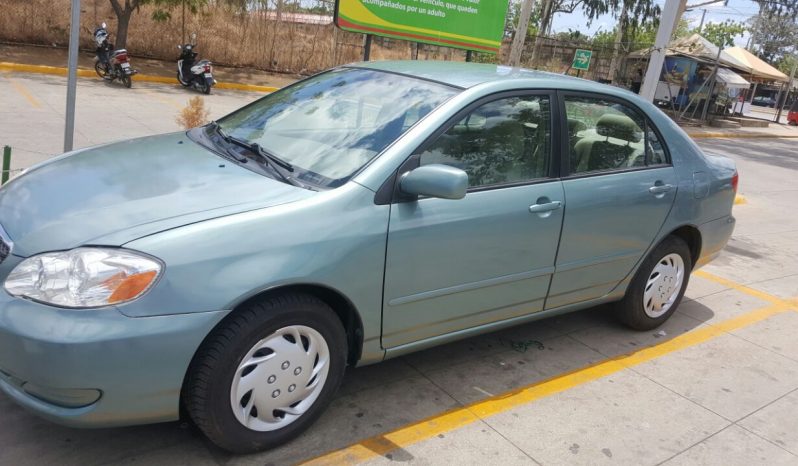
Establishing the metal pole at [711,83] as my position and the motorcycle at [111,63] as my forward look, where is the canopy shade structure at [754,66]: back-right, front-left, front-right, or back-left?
back-right

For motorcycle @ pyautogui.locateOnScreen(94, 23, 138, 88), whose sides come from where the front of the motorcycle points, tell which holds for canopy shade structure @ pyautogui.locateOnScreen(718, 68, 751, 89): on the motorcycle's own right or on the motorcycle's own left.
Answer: on the motorcycle's own right

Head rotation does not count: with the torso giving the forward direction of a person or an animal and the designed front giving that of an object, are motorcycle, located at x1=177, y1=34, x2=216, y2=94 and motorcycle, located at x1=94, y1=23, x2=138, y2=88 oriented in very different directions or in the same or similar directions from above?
same or similar directions

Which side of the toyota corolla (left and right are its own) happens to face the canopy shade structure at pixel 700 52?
back

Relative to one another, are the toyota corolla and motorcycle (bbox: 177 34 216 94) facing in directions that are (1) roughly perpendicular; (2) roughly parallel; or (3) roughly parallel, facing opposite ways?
roughly perpendicular

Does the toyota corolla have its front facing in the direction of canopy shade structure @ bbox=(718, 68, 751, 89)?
no

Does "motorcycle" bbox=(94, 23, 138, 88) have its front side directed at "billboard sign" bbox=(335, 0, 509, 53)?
no

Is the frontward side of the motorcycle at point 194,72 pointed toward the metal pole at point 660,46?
no

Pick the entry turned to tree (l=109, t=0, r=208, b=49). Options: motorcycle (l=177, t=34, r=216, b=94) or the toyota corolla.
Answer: the motorcycle

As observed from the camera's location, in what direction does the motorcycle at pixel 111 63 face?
facing away from the viewer and to the left of the viewer

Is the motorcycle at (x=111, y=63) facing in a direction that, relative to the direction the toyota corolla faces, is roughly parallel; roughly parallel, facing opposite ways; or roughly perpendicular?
roughly perpendicular

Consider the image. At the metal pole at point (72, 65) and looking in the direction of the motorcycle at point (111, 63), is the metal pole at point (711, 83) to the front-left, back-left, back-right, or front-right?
front-right
